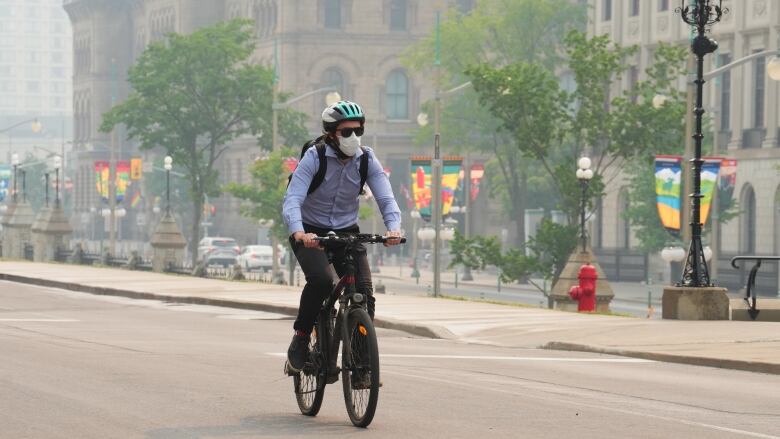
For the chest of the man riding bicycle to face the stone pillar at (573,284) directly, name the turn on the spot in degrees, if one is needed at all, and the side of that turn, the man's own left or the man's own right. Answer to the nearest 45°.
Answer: approximately 135° to the man's own left

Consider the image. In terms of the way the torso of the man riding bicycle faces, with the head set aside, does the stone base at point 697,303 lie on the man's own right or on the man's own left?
on the man's own left
